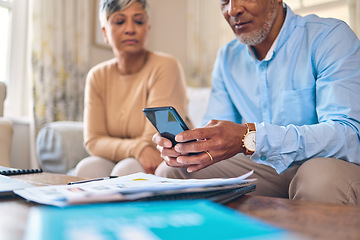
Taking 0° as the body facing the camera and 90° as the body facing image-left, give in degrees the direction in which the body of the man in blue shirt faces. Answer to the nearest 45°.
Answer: approximately 45°

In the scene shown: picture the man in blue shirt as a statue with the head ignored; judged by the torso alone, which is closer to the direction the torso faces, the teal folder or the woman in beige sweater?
the teal folder

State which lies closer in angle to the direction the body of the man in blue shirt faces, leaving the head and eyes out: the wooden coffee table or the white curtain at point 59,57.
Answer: the wooden coffee table

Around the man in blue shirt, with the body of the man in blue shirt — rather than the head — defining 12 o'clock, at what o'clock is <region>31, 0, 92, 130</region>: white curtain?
The white curtain is roughly at 3 o'clock from the man in blue shirt.

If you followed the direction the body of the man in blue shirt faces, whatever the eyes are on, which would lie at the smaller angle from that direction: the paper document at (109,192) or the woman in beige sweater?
the paper document

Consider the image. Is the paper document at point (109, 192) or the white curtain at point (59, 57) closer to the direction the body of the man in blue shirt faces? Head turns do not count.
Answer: the paper document

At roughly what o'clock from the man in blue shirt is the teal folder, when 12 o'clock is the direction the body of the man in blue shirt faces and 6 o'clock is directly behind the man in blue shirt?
The teal folder is roughly at 11 o'clock from the man in blue shirt.

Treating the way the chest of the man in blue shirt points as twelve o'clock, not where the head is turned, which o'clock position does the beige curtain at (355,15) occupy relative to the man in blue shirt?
The beige curtain is roughly at 5 o'clock from the man in blue shirt.

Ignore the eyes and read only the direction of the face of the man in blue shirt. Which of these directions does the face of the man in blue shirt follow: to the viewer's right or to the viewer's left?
to the viewer's left
